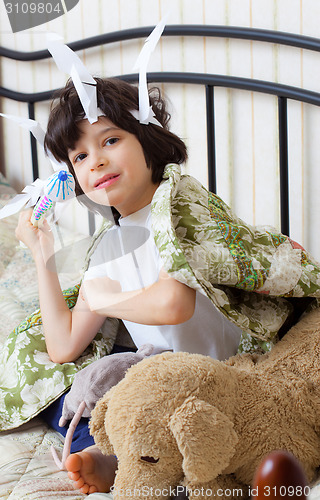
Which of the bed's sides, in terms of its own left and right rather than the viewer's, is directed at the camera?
front

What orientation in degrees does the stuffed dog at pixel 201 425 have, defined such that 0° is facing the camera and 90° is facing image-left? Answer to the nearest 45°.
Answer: approximately 45°
